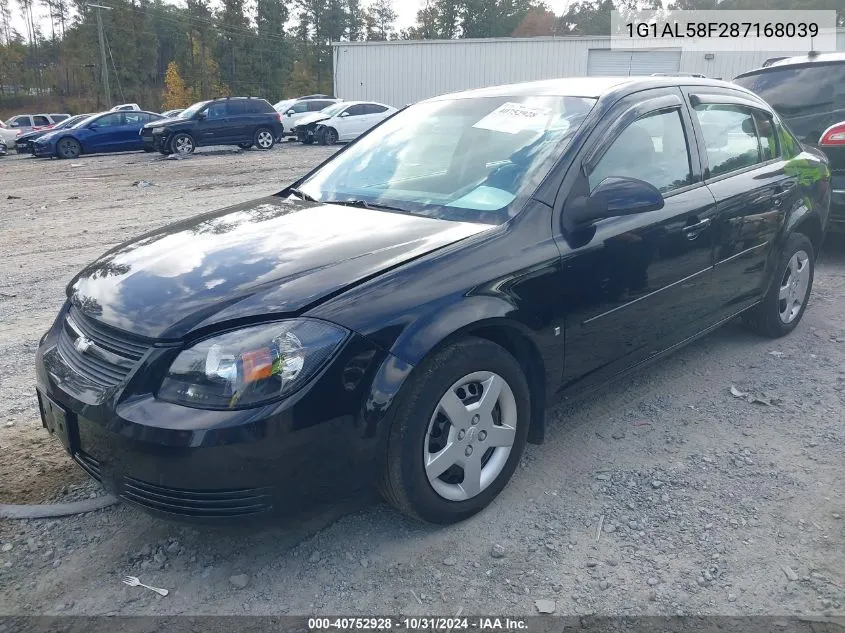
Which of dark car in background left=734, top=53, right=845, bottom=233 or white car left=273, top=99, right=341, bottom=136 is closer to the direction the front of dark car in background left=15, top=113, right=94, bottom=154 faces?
the dark car in background

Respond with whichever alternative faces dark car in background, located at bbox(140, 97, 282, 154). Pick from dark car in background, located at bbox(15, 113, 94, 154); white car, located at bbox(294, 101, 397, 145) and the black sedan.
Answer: the white car

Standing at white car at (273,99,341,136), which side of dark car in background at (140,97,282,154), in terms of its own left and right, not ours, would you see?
back

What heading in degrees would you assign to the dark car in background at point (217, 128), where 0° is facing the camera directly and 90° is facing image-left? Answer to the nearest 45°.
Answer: approximately 45°

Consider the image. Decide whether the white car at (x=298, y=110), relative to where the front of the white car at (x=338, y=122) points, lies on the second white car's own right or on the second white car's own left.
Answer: on the second white car's own right

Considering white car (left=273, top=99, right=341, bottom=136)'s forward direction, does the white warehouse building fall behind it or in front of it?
behind

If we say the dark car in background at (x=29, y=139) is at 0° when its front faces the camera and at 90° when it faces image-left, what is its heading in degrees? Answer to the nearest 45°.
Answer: approximately 45°

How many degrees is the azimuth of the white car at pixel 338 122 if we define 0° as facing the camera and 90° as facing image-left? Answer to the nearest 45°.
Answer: approximately 45°

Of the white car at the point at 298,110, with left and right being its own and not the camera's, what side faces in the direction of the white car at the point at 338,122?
left

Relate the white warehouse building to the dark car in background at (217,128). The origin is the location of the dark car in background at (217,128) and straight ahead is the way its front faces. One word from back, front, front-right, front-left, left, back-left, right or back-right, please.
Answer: back

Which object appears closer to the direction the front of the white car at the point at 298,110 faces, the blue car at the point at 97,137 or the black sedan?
the blue car

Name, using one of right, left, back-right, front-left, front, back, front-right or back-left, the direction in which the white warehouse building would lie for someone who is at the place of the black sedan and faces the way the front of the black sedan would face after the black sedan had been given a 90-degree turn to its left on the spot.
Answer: back-left
